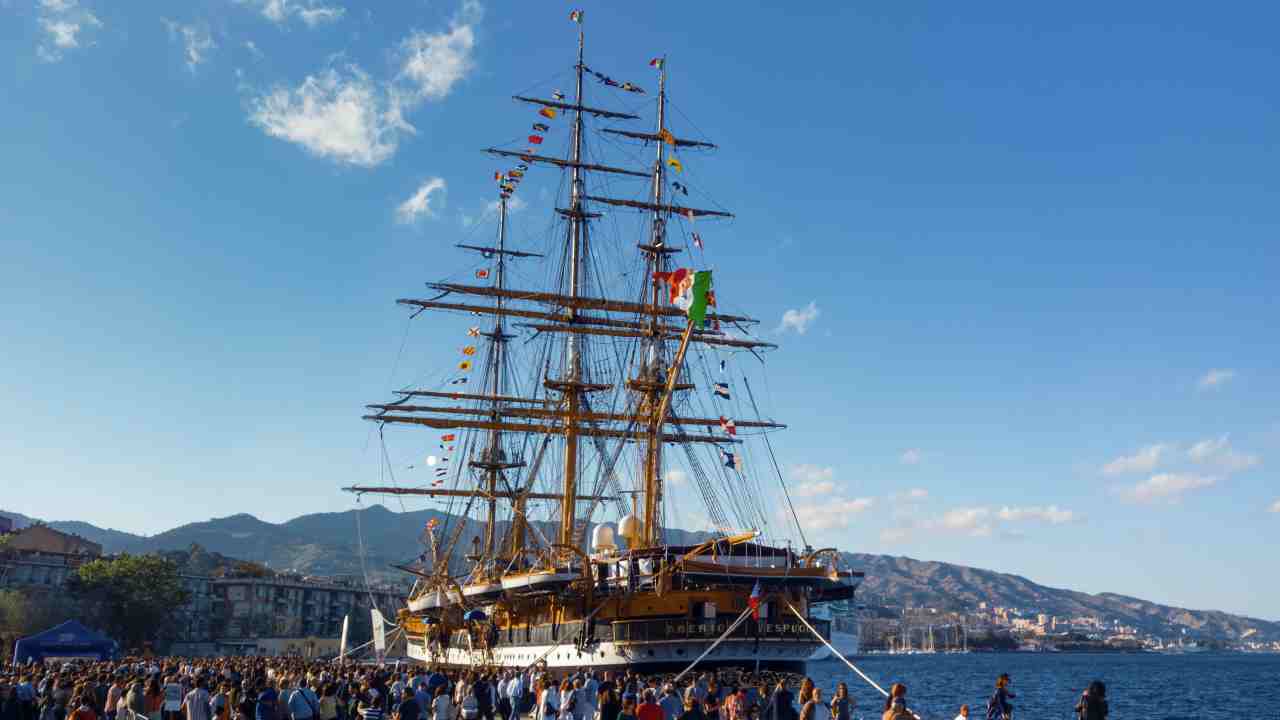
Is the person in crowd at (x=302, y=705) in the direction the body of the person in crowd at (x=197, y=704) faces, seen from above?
no

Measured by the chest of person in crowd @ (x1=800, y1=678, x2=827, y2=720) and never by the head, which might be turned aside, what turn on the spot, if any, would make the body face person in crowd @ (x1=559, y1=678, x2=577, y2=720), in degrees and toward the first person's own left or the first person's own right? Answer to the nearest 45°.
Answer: approximately 45° to the first person's own left

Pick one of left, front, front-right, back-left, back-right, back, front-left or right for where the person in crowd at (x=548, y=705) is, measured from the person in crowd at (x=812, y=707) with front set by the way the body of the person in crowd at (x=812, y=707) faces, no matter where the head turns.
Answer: front-left

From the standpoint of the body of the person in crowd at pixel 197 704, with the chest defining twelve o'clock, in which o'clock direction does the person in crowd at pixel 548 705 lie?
the person in crowd at pixel 548 705 is roughly at 3 o'clock from the person in crowd at pixel 197 704.

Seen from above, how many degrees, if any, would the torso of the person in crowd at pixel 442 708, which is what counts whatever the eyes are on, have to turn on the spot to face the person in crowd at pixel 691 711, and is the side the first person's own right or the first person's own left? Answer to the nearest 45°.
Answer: approximately 135° to the first person's own right

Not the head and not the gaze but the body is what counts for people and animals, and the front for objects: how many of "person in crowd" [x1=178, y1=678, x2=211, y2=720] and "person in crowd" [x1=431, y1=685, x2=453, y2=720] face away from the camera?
2

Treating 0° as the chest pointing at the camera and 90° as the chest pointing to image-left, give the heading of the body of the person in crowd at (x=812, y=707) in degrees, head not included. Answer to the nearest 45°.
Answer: approximately 180°

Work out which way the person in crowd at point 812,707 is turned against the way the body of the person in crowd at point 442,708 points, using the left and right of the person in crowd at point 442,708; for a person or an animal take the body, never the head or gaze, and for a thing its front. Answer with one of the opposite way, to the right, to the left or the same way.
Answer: the same way

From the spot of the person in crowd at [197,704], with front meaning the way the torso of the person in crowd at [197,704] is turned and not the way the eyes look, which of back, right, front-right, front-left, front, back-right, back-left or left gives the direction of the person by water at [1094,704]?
back-right

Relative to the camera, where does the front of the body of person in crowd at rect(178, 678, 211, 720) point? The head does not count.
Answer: away from the camera

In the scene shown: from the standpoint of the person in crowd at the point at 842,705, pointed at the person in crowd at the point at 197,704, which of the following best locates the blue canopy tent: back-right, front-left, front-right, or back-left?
front-right

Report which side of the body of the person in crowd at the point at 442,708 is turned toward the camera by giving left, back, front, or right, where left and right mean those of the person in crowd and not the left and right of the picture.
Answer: back

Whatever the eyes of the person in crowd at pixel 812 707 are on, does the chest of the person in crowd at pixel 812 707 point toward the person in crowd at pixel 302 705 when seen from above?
no

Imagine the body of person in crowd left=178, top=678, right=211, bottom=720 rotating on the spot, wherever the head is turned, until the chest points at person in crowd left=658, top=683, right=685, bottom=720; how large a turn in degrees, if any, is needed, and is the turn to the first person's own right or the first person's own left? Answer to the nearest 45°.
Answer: approximately 90° to the first person's own right
